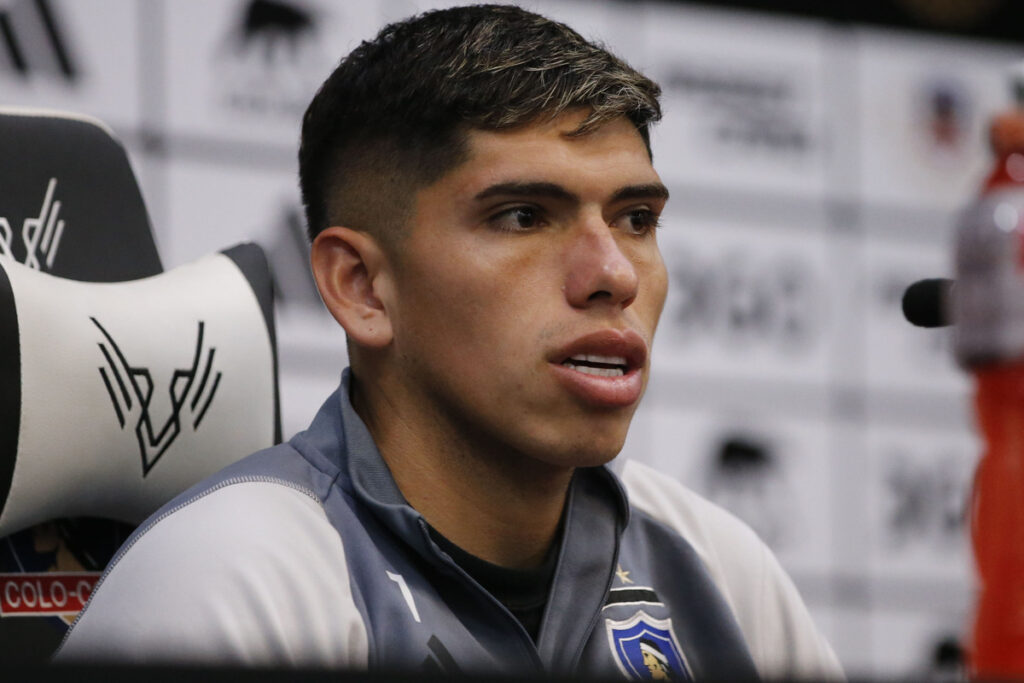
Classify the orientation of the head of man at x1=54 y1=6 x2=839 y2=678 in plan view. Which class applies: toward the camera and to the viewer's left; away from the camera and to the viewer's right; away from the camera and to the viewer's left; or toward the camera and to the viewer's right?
toward the camera and to the viewer's right

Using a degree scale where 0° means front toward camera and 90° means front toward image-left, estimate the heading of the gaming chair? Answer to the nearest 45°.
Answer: approximately 315°

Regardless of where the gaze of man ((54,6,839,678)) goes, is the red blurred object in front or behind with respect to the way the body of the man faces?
in front

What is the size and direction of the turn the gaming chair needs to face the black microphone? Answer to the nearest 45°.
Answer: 0° — it already faces it
